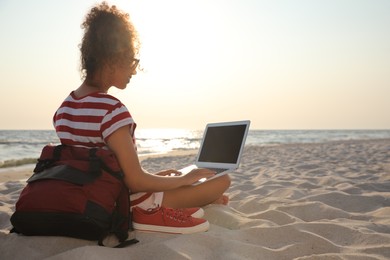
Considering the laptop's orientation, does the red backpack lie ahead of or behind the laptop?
ahead

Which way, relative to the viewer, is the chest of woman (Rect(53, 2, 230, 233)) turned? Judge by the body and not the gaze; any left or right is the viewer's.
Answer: facing away from the viewer and to the right of the viewer

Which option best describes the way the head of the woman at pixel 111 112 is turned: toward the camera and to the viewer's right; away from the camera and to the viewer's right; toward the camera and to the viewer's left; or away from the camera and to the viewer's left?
away from the camera and to the viewer's right

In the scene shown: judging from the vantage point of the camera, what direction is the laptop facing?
facing the viewer and to the left of the viewer

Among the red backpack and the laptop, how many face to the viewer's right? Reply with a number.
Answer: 0
